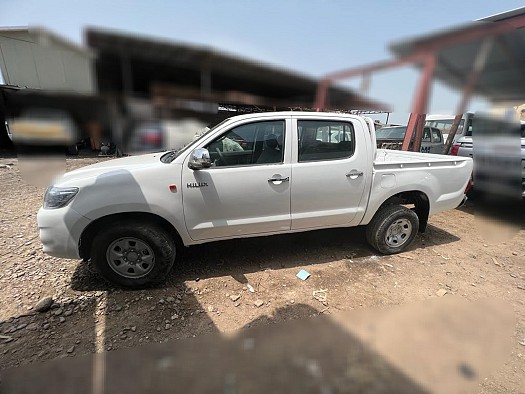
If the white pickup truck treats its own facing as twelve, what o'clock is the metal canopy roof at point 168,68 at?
The metal canopy roof is roughly at 2 o'clock from the white pickup truck.

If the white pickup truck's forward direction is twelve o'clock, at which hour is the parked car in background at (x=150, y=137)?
The parked car in background is roughly at 2 o'clock from the white pickup truck.

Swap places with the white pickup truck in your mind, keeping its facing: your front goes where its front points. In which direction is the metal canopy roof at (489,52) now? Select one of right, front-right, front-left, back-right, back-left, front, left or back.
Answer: back-right

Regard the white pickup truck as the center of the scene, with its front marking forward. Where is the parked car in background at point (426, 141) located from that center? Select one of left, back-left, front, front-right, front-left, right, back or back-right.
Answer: back-right

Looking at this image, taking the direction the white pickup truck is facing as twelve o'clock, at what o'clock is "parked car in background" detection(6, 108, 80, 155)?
The parked car in background is roughly at 1 o'clock from the white pickup truck.

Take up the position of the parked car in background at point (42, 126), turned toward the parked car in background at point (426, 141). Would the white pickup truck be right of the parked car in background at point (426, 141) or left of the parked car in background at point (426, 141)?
right

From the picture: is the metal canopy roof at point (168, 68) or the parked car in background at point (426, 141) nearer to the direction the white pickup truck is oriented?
the metal canopy roof

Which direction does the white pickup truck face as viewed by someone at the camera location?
facing to the left of the viewer

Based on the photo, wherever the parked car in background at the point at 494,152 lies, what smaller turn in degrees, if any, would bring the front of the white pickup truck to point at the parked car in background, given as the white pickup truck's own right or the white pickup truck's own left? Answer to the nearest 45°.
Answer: approximately 135° to the white pickup truck's own right
